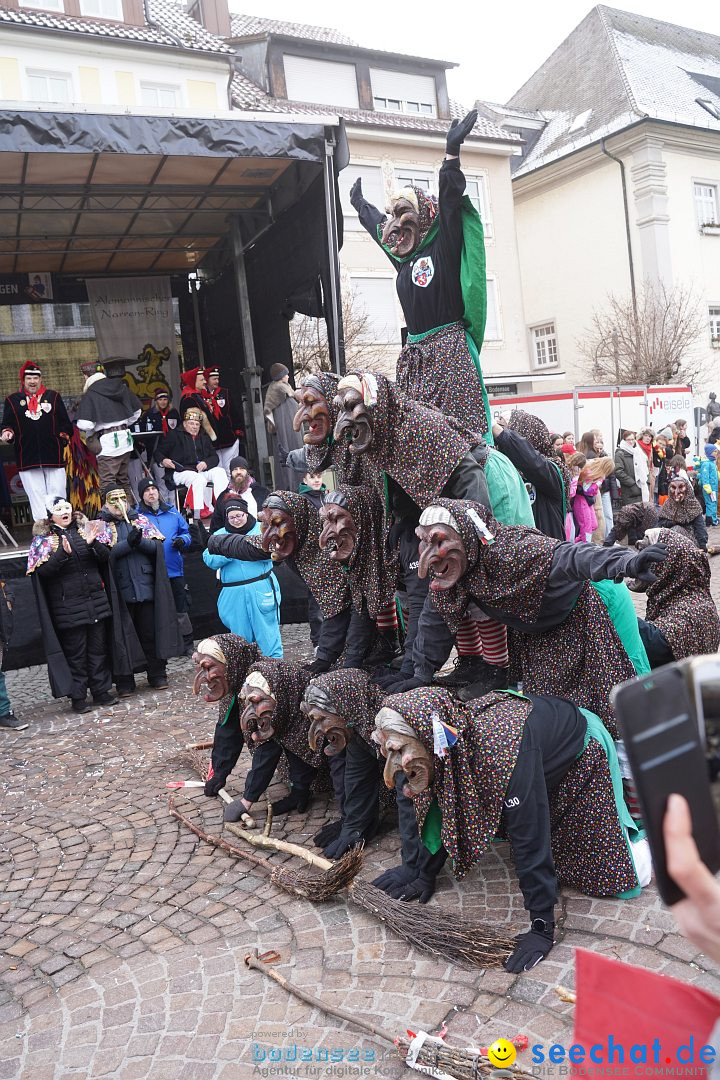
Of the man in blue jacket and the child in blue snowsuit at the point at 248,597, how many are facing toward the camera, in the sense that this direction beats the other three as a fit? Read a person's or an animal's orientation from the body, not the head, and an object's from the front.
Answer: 2

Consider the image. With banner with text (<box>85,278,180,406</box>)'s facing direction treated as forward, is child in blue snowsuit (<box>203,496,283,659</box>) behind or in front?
in front

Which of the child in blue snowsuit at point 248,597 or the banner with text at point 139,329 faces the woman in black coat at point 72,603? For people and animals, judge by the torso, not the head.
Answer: the banner with text

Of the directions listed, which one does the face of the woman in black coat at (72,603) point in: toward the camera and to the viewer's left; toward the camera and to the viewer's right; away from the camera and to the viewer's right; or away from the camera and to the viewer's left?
toward the camera and to the viewer's right

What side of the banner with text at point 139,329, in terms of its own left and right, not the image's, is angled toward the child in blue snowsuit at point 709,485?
left

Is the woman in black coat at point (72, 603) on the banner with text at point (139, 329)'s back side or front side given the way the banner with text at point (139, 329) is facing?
on the front side

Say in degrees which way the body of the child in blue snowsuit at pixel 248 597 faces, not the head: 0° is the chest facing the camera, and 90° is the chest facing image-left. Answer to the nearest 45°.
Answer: approximately 0°

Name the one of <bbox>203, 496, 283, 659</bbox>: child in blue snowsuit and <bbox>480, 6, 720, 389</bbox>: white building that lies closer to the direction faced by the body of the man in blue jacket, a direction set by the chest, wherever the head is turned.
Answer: the child in blue snowsuit

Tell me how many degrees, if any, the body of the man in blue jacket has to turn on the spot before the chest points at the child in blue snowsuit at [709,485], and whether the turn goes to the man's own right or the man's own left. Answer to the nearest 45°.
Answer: approximately 135° to the man's own left

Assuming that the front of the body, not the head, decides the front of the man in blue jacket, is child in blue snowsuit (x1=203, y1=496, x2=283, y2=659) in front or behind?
in front

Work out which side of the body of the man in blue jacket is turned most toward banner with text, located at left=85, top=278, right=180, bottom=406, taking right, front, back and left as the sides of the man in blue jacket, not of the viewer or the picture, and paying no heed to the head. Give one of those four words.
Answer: back
